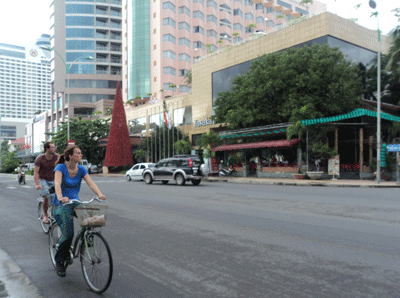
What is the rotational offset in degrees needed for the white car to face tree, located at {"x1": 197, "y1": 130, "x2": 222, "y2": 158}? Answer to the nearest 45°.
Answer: approximately 135° to its right

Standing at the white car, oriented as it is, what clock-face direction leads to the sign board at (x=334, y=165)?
The sign board is roughly at 7 o'clock from the white car.

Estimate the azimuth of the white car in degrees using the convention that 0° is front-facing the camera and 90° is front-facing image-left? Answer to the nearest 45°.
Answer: approximately 90°

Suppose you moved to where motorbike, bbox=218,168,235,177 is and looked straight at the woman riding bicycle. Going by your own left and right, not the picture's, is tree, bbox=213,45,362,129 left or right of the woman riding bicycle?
left

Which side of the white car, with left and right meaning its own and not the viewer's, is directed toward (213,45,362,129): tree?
back

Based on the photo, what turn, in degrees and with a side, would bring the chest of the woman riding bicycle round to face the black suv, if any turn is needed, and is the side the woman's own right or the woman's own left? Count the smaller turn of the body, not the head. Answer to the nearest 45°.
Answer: approximately 135° to the woman's own left

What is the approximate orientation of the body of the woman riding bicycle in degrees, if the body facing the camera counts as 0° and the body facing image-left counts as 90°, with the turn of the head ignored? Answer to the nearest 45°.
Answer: approximately 315°

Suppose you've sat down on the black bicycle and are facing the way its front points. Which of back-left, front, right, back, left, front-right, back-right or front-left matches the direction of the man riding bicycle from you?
back-left

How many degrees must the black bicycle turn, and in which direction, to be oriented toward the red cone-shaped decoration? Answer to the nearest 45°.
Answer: approximately 135° to its left
